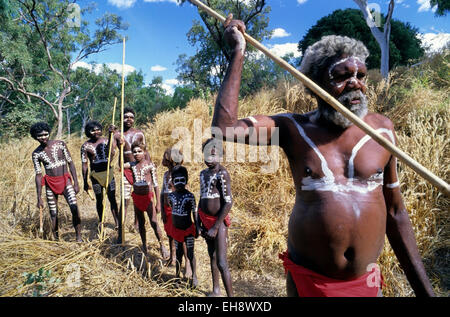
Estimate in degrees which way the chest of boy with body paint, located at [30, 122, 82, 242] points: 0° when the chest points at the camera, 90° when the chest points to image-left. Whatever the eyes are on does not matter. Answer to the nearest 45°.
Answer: approximately 0°

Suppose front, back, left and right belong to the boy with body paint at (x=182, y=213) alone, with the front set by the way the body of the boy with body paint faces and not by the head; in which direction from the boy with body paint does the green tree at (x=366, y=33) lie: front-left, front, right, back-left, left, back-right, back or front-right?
back-left

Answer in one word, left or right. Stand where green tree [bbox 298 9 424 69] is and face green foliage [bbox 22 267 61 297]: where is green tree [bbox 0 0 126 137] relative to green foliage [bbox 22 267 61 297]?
right

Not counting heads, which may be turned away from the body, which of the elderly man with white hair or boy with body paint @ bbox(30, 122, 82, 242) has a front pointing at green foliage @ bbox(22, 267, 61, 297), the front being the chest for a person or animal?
the boy with body paint

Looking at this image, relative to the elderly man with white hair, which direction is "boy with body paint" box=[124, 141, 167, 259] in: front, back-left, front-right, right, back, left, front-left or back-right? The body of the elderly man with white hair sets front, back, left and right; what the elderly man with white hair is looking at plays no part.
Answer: back-right

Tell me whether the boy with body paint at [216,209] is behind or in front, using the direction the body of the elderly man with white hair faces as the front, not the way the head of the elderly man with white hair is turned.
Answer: behind

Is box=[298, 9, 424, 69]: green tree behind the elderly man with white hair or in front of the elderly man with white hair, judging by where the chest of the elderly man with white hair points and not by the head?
behind

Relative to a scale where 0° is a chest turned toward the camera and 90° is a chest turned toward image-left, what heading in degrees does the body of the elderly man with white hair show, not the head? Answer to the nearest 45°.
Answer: approximately 0°
